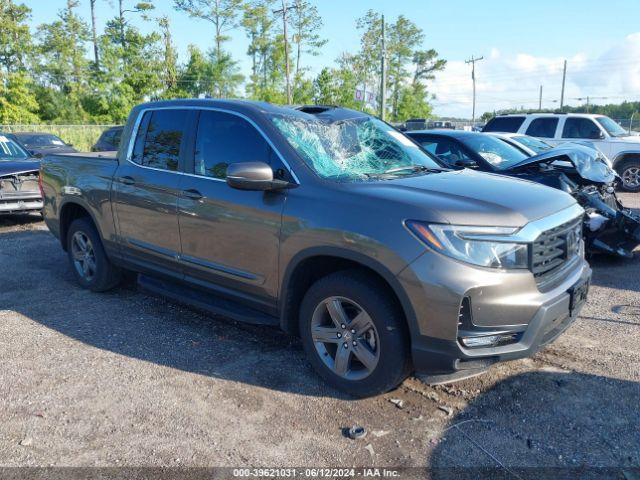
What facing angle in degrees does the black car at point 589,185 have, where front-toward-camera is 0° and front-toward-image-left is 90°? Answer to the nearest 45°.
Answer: approximately 315°

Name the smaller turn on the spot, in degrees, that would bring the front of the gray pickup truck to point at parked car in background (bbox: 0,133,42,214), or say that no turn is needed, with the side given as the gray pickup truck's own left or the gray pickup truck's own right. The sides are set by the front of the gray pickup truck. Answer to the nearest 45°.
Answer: approximately 180°

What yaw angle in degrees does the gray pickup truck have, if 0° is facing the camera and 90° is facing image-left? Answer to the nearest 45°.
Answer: approximately 315°

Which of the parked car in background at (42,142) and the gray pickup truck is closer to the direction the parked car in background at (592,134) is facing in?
the gray pickup truck

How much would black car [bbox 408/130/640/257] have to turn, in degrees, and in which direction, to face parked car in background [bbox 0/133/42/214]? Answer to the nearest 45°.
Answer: approximately 135° to its right

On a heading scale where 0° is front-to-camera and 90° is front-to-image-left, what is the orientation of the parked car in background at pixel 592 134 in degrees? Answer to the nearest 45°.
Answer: approximately 315°
